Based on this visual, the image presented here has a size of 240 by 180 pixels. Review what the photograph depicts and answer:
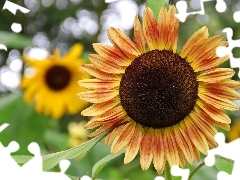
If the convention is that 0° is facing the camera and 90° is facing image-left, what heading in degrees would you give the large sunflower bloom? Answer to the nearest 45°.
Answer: approximately 0°

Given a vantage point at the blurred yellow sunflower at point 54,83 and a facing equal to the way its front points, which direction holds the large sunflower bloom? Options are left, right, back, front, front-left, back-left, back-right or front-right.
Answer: front

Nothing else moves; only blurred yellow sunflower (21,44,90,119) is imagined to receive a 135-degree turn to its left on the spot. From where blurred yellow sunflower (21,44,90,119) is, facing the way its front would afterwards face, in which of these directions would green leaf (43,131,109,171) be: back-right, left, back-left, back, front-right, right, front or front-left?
back-right

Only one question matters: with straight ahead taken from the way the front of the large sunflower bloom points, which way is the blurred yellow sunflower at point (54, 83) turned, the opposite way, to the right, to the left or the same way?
the same way

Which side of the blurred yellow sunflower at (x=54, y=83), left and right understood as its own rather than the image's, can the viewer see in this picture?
front

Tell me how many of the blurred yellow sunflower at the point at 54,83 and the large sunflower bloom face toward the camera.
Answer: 2
